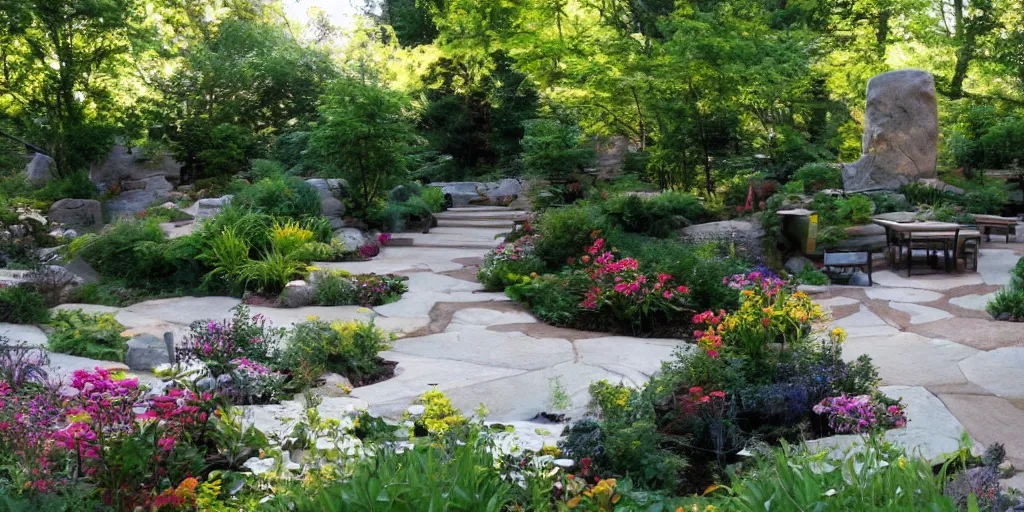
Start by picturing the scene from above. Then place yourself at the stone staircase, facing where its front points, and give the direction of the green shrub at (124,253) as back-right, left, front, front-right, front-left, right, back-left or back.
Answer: front-right

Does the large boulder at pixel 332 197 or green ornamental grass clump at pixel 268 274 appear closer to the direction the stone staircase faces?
the green ornamental grass clump

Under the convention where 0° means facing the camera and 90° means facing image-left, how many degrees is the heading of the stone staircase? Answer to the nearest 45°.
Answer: approximately 0°

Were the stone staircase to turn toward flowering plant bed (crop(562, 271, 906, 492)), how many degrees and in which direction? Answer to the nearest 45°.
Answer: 0° — it already faces it

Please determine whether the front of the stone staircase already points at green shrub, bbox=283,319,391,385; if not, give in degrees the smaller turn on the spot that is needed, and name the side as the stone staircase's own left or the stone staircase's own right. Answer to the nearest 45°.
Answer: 0° — it already faces it

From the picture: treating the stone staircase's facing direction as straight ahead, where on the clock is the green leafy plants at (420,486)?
The green leafy plants is roughly at 12 o'clock from the stone staircase.

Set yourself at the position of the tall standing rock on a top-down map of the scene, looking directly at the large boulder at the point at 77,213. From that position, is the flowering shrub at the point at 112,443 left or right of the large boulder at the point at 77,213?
left

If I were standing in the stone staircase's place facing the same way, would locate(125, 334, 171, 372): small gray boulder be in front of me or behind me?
in front

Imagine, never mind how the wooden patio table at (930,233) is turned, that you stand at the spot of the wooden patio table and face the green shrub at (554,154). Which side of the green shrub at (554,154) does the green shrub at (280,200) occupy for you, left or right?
left

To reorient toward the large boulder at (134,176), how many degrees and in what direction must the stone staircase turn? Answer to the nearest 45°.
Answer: approximately 135° to its right

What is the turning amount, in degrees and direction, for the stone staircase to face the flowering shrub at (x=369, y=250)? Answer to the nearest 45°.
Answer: approximately 45° to its right

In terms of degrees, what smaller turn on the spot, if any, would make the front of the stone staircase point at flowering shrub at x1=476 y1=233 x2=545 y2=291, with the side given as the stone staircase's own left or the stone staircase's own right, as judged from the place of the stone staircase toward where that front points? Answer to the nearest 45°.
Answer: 0° — it already faces it

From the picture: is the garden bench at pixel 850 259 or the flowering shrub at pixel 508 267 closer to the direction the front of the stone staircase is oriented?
the flowering shrub

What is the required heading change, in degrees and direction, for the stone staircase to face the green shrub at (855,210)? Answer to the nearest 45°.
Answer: approximately 45° to its left

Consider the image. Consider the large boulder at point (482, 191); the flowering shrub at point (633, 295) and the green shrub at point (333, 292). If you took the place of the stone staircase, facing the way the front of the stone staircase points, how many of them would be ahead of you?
2

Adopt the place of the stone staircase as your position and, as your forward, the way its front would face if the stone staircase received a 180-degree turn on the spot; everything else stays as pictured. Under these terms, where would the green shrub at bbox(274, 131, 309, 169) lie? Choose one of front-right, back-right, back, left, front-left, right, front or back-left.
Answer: front-left

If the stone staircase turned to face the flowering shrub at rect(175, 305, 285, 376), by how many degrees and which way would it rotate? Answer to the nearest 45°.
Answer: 0° — it already faces it
